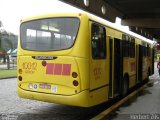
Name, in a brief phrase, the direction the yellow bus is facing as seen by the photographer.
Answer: facing away from the viewer and to the right of the viewer
